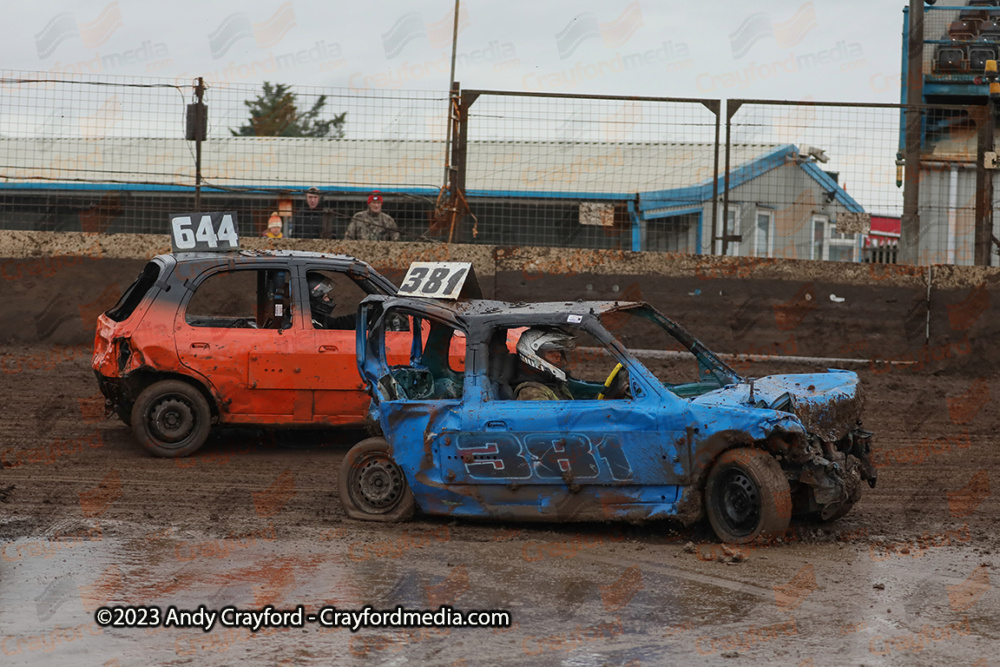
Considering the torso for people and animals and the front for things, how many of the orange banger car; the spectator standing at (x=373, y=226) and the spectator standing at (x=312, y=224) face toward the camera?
2

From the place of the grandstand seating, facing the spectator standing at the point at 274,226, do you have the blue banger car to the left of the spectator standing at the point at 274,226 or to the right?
left

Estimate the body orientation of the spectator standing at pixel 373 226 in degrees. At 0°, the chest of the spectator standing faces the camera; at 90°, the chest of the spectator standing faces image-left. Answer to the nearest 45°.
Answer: approximately 0°

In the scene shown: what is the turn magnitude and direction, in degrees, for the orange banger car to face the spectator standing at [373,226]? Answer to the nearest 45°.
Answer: approximately 90° to its left

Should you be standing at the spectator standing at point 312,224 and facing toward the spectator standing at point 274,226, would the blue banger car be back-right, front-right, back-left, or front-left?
back-left

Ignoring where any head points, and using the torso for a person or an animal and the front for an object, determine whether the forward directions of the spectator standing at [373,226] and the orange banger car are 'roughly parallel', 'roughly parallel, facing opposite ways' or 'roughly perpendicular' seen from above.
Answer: roughly perpendicular

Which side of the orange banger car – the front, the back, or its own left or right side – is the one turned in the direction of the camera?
right

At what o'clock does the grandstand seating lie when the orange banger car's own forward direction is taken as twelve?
The grandstand seating is roughly at 11 o'clock from the orange banger car.

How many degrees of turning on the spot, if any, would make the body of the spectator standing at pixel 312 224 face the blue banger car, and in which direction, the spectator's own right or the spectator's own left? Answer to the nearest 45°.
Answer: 0° — they already face it

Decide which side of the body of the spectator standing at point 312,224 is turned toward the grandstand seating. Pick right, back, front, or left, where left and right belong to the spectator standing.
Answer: left
